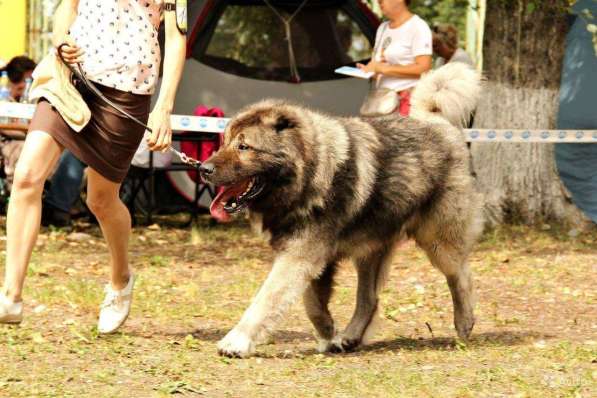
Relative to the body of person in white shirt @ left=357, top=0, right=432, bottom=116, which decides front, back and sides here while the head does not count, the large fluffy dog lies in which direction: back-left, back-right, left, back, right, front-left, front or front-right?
front-left

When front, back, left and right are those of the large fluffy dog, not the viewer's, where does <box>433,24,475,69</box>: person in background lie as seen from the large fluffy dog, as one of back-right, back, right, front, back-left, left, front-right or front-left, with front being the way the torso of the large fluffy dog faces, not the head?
right

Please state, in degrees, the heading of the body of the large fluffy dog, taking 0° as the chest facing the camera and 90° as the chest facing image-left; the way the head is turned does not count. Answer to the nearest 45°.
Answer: approximately 90°

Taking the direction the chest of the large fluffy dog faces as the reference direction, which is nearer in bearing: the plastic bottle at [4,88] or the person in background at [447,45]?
the plastic bottle

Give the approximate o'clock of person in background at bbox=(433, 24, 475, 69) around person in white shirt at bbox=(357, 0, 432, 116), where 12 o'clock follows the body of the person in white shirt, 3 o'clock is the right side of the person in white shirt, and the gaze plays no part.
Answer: The person in background is roughly at 5 o'clock from the person in white shirt.

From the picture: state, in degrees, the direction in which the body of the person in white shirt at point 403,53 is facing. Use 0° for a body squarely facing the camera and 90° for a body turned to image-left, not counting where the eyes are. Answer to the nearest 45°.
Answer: approximately 45°

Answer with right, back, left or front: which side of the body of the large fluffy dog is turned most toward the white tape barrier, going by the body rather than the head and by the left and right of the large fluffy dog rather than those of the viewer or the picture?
right

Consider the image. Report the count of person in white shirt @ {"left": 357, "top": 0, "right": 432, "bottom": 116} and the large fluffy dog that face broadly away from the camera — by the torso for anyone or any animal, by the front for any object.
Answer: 0

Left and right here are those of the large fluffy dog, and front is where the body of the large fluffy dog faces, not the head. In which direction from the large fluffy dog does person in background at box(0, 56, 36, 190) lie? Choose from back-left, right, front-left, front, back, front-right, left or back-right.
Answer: front-right
